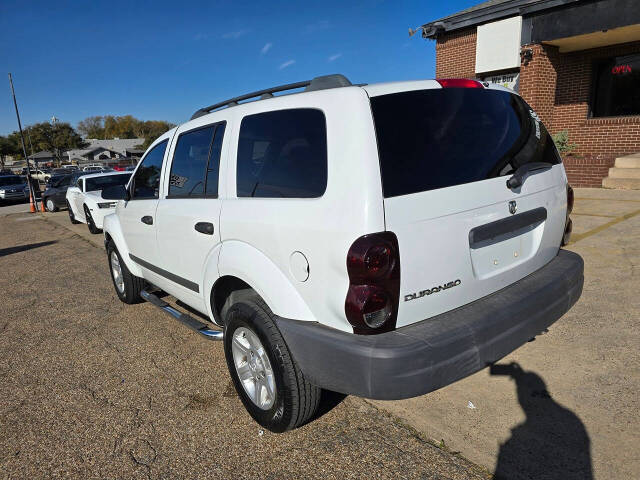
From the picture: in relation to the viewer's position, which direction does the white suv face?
facing away from the viewer and to the left of the viewer

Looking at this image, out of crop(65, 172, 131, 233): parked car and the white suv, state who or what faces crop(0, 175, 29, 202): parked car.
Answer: the white suv

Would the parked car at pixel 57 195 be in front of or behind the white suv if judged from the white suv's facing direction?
in front

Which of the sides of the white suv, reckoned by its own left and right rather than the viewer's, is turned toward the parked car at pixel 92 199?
front

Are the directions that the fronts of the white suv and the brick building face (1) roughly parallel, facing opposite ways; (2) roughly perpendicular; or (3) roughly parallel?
roughly perpendicular

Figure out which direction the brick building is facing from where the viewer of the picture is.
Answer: facing the viewer and to the left of the viewer

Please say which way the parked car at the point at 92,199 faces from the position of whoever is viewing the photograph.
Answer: facing the viewer and to the right of the viewer

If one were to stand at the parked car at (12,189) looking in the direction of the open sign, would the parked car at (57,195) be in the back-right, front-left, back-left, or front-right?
front-right

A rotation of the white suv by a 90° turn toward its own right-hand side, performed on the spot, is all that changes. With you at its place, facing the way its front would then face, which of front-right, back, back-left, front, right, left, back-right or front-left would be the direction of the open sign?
front

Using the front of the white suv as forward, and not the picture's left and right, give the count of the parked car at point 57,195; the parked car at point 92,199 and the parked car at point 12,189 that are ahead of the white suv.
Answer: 3

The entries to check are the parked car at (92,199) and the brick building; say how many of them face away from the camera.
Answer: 0

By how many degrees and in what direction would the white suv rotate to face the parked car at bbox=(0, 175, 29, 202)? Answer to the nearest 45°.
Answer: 0° — it already faces it

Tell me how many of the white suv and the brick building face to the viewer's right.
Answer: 0

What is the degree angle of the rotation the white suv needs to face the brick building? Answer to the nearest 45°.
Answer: approximately 90° to its right

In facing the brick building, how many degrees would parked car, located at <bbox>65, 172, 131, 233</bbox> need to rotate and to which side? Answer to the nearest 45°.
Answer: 0° — it already faces it

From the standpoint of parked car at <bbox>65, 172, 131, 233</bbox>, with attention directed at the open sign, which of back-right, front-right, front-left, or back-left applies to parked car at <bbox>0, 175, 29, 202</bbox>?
back-left
